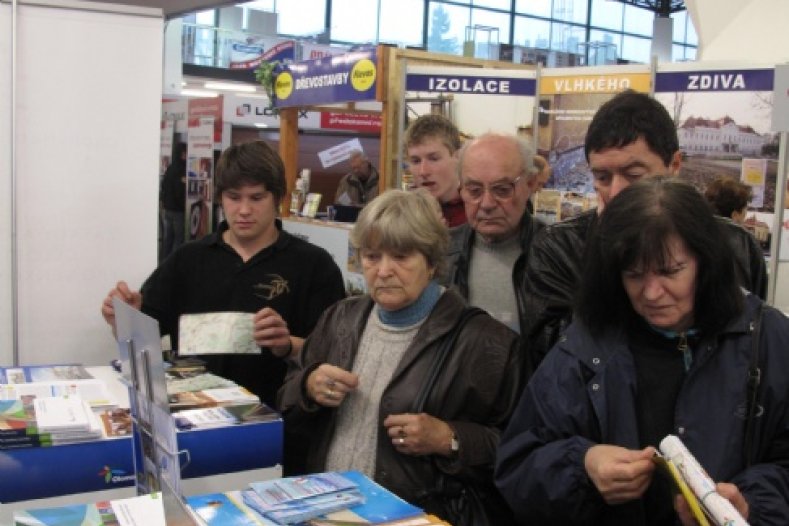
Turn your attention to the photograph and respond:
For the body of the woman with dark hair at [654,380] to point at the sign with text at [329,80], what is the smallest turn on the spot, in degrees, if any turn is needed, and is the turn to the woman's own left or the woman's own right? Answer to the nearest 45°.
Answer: approximately 135° to the woman's own right

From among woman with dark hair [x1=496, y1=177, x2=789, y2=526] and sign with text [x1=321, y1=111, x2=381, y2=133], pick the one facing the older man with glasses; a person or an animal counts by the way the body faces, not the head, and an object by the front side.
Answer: the sign with text

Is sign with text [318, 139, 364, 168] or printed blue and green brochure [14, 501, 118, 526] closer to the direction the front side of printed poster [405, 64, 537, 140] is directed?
the printed blue and green brochure

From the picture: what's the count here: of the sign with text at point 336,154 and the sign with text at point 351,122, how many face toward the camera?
2

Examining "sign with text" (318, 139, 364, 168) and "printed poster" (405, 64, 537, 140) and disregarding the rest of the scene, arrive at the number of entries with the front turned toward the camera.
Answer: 2

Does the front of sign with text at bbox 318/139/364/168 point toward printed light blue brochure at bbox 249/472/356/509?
yes

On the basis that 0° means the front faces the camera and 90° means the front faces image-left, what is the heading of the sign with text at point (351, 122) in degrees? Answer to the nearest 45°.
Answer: approximately 0°

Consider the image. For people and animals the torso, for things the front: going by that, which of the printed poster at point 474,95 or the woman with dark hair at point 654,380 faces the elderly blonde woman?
the printed poster

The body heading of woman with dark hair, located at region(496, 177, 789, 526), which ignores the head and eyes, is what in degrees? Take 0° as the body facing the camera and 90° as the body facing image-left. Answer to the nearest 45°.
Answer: approximately 0°
